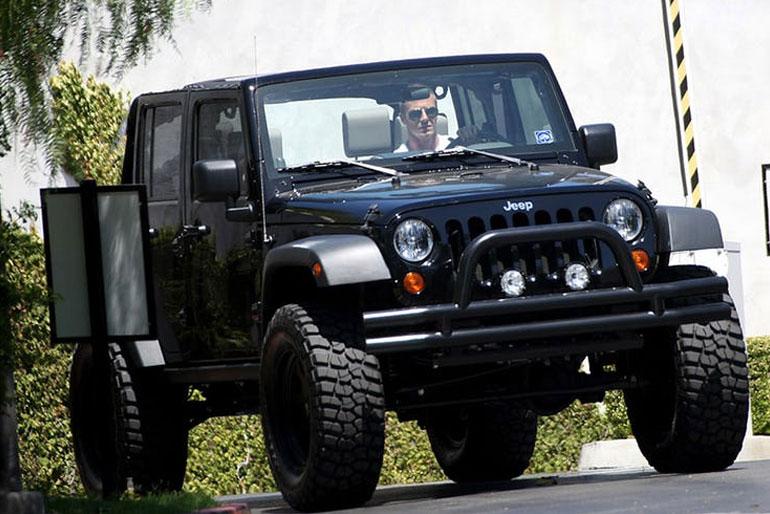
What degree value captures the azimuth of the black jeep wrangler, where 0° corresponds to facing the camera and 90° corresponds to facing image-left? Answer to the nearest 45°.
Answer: approximately 315°

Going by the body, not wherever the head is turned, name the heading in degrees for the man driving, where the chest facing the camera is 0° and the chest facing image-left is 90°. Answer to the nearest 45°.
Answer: approximately 315°

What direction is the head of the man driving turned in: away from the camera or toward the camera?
toward the camera

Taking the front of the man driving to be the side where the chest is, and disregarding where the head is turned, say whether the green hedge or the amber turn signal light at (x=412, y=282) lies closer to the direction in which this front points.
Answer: the amber turn signal light
